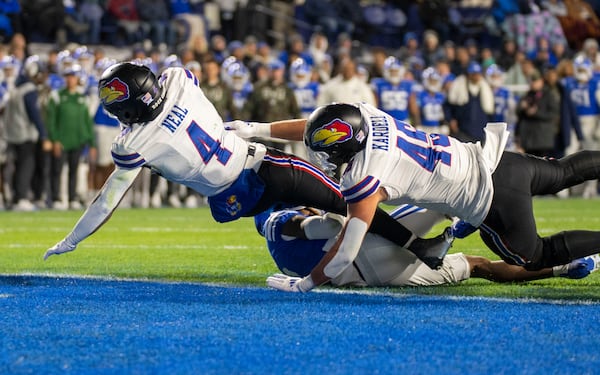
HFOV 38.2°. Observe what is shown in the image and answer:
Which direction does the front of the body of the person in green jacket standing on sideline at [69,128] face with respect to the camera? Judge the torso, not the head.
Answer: toward the camera

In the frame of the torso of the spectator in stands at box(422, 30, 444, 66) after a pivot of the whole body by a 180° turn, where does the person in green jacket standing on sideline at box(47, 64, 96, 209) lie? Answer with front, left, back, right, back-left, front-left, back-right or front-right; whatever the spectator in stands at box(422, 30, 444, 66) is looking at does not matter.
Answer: back-left

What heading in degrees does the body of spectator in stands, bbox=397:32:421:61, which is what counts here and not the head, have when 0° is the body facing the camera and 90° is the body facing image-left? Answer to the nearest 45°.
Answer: approximately 0°

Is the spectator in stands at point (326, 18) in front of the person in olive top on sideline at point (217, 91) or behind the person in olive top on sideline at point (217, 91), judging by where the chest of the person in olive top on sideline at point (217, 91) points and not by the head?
behind

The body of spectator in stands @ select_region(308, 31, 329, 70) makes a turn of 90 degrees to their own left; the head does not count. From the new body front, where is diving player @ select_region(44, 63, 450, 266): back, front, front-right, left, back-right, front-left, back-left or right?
right

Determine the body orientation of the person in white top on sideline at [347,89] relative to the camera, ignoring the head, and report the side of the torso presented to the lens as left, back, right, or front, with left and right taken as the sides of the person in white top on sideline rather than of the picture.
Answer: front

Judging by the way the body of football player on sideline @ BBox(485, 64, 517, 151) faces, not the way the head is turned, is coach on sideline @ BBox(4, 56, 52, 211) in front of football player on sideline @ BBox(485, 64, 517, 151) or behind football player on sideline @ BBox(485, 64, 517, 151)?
in front

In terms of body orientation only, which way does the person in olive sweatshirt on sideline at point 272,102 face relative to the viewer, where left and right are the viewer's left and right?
facing the viewer

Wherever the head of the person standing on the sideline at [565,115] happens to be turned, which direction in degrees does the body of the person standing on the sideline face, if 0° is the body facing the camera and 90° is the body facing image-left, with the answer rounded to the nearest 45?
approximately 45°
